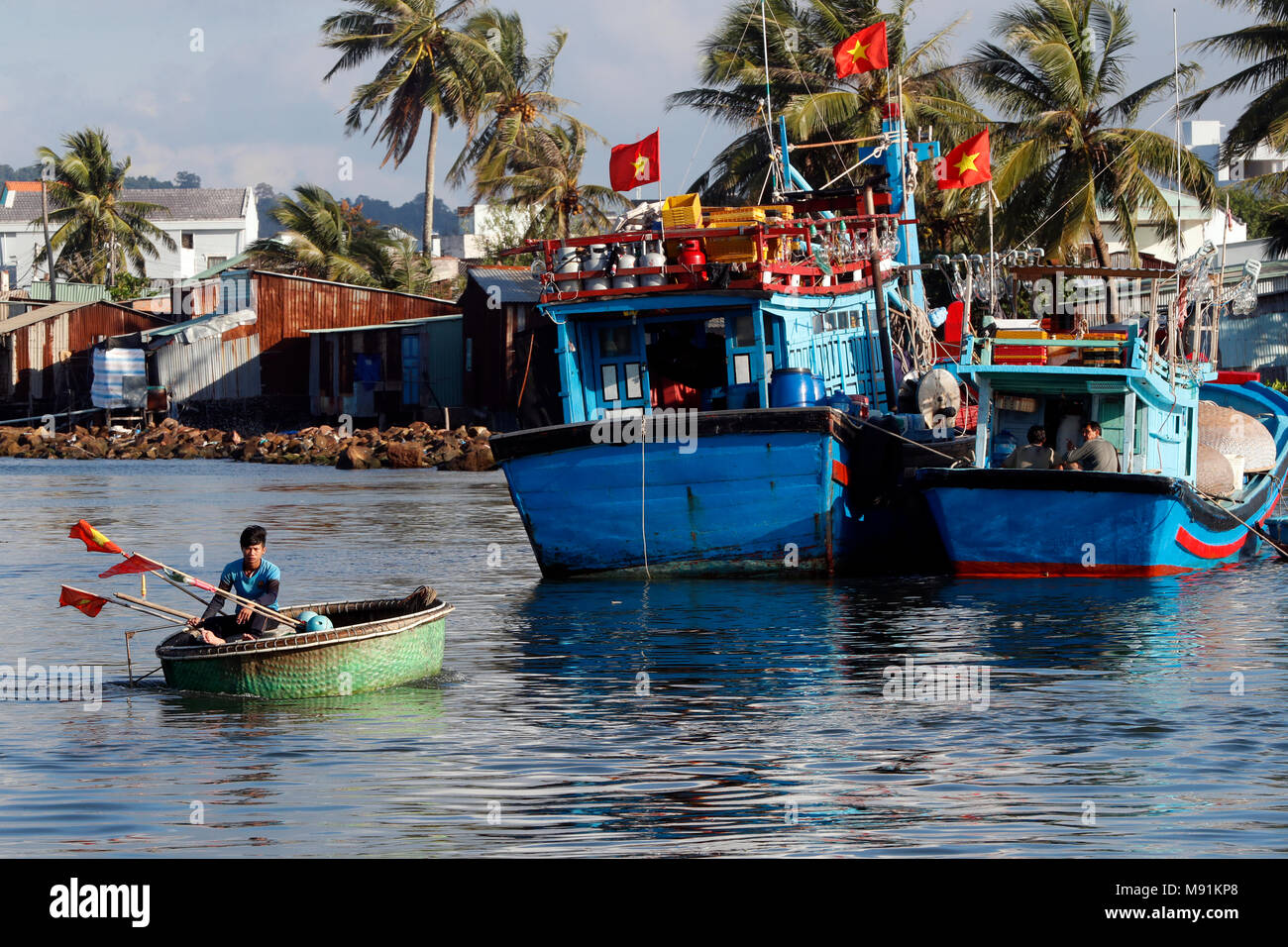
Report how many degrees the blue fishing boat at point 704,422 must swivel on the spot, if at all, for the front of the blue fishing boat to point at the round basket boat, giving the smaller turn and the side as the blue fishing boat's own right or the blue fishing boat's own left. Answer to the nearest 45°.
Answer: approximately 135° to the blue fishing boat's own right

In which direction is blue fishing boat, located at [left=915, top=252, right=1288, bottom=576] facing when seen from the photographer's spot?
facing away from the viewer and to the right of the viewer

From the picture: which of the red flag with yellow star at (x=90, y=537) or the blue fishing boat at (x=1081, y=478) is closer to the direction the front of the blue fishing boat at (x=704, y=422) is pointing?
the blue fishing boat

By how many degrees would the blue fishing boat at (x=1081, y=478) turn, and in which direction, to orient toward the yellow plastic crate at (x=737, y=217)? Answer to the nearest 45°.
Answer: approximately 135° to its left

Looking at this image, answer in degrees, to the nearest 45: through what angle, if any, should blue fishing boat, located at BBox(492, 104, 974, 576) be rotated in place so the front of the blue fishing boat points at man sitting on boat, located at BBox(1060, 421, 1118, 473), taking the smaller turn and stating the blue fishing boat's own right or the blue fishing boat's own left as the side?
approximately 45° to the blue fishing boat's own right

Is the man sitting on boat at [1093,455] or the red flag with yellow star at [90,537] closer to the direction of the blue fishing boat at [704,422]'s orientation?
the man sitting on boat

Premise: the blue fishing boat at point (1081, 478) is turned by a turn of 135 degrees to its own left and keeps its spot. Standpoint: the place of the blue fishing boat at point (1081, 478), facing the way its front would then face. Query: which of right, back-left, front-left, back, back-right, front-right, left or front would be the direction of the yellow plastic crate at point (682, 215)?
front

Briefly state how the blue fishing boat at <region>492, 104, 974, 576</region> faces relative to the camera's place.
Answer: facing away from the viewer and to the right of the viewer

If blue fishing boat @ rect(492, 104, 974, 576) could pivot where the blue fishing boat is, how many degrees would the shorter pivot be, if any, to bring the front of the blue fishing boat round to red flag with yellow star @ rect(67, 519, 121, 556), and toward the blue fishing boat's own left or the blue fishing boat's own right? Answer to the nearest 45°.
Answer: approximately 180°

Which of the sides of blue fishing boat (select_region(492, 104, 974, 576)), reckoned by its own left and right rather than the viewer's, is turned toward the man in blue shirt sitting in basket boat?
back

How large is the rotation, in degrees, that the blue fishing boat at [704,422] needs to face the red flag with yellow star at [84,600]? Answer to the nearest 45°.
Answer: approximately 180°

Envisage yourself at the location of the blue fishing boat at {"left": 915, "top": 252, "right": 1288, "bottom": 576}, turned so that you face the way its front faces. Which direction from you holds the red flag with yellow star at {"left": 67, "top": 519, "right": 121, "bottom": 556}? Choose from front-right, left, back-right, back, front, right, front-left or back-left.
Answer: back

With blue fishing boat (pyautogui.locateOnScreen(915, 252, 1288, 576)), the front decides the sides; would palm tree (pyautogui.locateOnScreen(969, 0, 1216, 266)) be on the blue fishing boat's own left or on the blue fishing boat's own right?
on the blue fishing boat's own left
